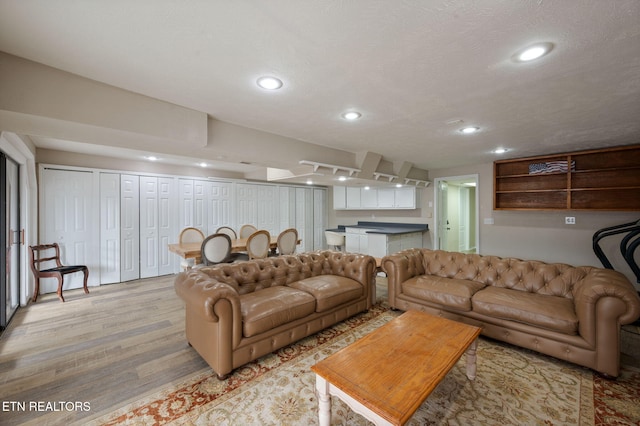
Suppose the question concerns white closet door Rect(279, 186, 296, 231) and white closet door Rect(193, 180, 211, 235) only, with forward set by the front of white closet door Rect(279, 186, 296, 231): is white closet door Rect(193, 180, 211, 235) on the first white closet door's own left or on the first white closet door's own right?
on the first white closet door's own right

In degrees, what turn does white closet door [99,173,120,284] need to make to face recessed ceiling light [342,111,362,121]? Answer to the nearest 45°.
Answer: approximately 45° to its left

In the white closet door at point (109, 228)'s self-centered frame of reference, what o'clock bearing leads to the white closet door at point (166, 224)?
the white closet door at point (166, 224) is roughly at 9 o'clock from the white closet door at point (109, 228).

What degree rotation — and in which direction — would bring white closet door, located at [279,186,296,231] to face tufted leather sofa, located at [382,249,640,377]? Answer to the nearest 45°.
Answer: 0° — it already faces it

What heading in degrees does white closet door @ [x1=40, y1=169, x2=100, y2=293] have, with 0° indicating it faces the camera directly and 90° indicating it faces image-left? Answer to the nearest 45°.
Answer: approximately 0°

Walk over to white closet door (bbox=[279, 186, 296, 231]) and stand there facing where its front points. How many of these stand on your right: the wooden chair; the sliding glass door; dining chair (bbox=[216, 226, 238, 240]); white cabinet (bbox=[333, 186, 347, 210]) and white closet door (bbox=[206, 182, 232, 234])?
4

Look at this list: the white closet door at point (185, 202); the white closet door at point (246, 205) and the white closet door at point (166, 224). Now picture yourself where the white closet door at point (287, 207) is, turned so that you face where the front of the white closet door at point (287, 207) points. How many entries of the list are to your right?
3

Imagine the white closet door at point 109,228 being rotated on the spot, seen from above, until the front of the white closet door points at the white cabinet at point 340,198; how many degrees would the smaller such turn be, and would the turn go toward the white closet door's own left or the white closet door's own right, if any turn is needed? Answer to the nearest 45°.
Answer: approximately 90° to the white closet door's own left

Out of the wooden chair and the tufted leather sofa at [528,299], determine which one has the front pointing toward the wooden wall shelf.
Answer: the wooden chair

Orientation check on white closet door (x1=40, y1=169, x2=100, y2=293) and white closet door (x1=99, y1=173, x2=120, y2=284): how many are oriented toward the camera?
2

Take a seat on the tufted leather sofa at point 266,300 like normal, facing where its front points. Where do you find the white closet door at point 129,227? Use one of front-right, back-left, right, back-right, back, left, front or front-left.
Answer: back

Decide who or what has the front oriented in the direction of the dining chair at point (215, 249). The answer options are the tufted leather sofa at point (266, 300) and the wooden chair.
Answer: the wooden chair

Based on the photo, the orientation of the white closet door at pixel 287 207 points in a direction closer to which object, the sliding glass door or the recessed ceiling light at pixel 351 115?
the recessed ceiling light
